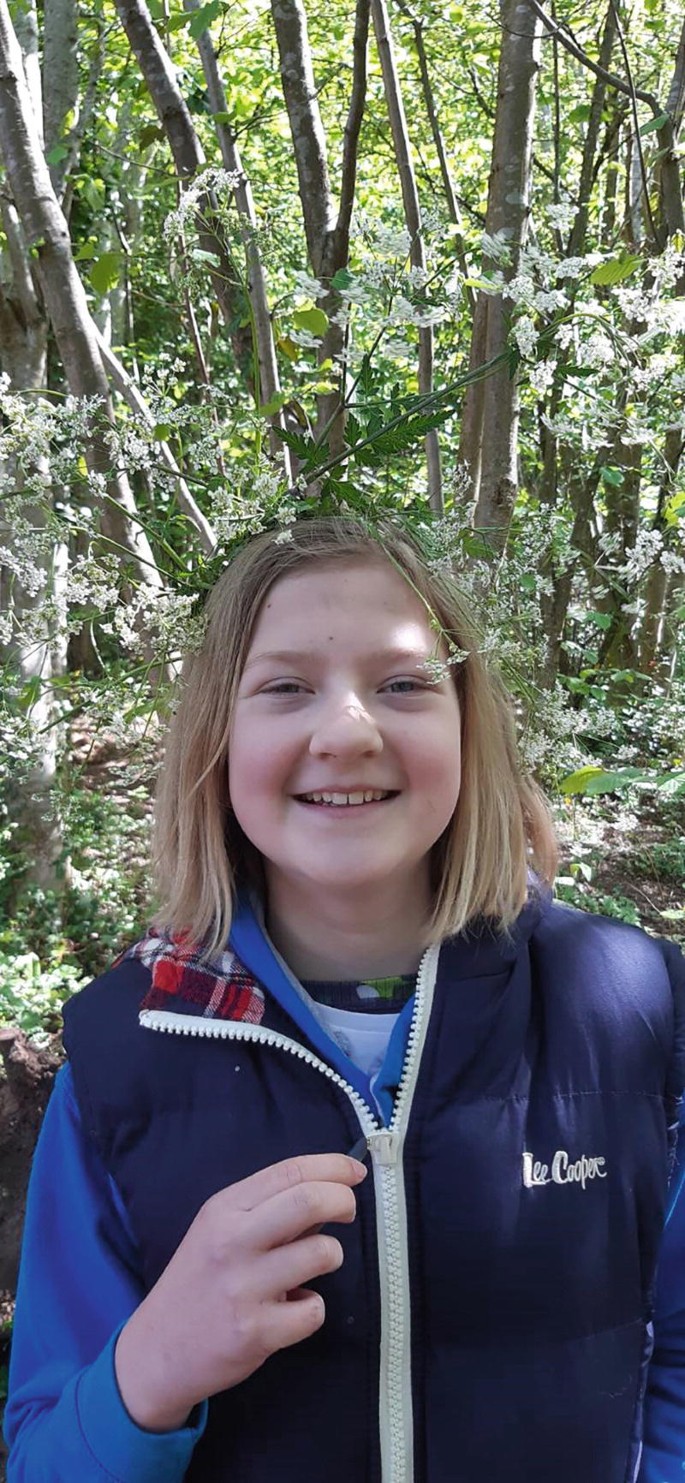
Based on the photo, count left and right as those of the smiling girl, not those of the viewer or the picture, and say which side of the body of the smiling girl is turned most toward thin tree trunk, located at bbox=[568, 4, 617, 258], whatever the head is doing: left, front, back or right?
back

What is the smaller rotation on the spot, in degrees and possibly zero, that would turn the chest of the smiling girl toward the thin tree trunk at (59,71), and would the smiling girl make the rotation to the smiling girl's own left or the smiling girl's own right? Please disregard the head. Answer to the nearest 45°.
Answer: approximately 180°

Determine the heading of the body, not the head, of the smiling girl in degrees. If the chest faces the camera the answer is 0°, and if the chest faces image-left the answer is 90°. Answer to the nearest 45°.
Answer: approximately 0°

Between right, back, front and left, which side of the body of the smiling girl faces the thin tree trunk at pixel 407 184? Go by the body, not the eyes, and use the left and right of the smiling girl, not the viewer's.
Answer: back
